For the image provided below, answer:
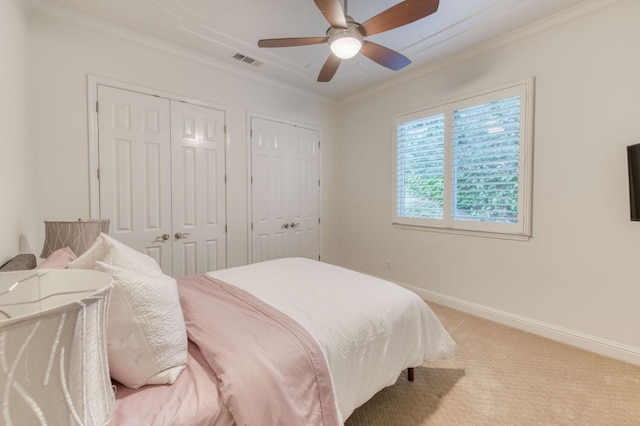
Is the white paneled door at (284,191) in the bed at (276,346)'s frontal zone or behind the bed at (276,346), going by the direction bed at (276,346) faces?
frontal zone

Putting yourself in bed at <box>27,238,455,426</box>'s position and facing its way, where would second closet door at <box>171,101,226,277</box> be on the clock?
The second closet door is roughly at 10 o'clock from the bed.

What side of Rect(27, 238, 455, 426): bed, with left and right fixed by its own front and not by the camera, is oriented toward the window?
front

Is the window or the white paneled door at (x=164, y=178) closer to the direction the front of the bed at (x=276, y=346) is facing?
the window

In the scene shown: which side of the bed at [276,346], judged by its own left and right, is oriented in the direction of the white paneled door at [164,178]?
left

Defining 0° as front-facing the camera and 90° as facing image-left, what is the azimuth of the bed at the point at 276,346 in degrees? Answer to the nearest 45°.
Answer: approximately 225°
